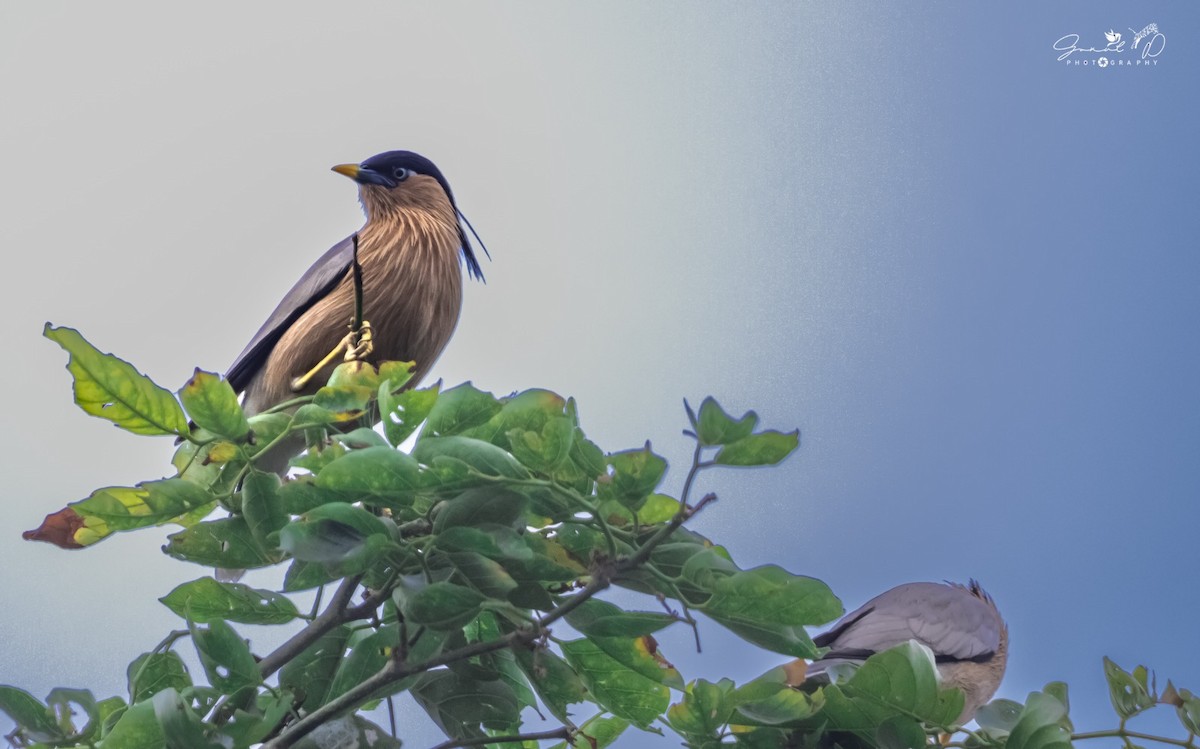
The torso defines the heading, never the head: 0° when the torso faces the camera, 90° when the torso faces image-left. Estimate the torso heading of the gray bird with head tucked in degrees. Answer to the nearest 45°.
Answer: approximately 270°

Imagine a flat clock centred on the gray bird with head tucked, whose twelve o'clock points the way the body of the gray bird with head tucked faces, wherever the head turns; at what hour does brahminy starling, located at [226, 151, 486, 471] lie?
The brahminy starling is roughly at 5 o'clock from the gray bird with head tucked.
